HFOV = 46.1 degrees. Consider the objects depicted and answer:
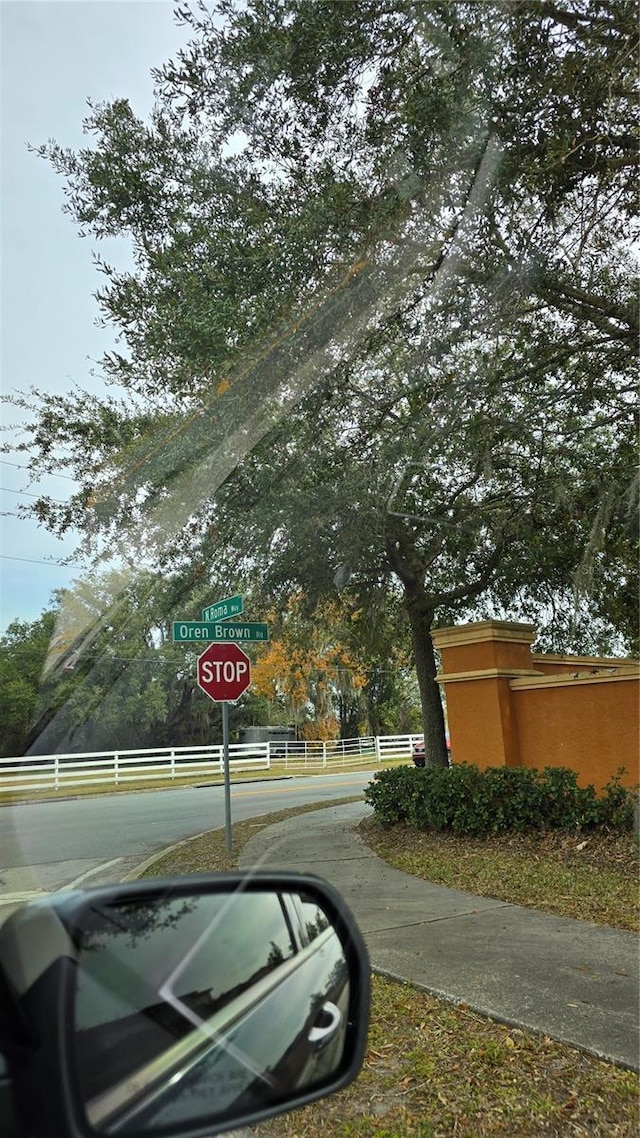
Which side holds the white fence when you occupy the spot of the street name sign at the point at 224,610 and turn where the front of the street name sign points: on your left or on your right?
on your right

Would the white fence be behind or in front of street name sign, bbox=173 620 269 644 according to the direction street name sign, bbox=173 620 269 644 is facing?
behind

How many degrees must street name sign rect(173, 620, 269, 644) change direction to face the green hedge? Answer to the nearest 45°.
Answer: approximately 90° to its left

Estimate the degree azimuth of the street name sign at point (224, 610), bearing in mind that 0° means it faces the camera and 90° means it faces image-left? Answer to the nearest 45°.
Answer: approximately 45°

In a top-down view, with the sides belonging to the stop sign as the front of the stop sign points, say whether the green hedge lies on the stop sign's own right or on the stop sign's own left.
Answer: on the stop sign's own left

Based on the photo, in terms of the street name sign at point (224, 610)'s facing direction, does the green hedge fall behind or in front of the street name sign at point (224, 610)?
behind
